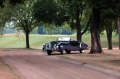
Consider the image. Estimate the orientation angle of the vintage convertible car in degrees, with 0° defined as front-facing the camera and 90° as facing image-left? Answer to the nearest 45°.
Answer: approximately 45°
